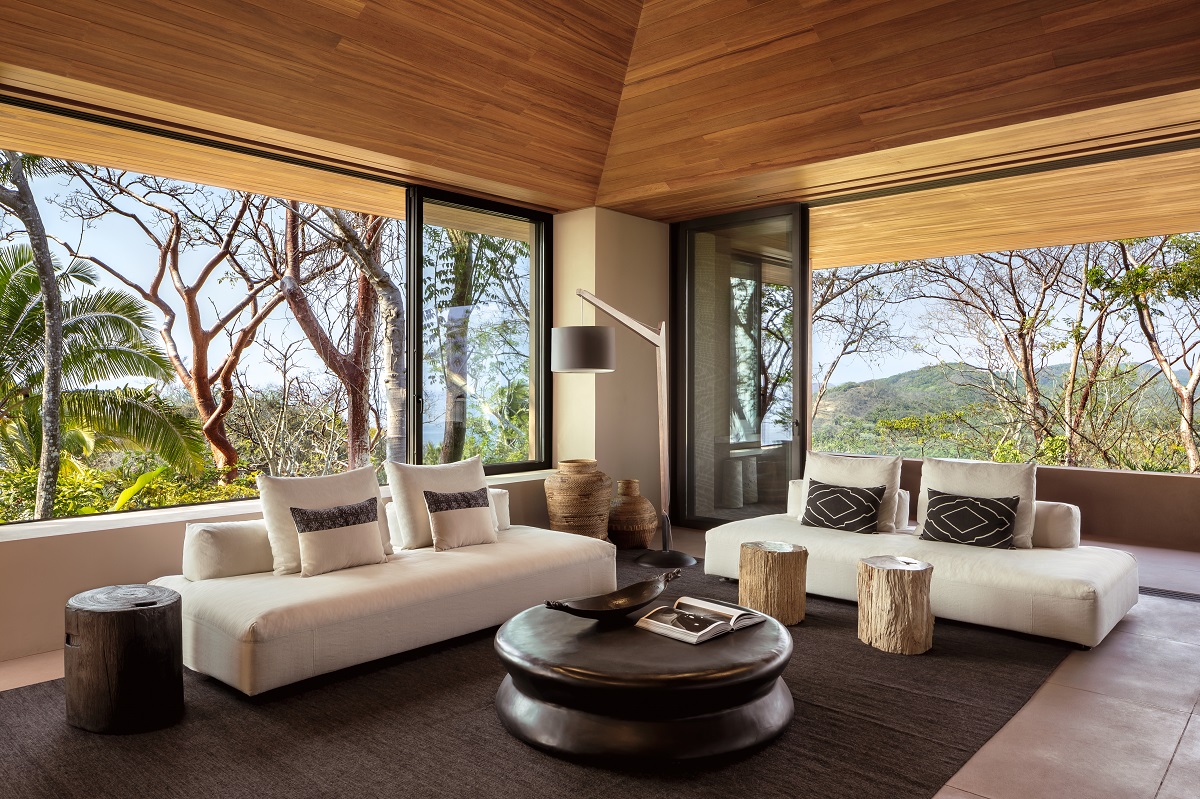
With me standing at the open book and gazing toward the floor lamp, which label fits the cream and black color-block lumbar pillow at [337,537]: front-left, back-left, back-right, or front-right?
front-left

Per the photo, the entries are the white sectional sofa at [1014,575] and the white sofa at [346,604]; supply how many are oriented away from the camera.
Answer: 0

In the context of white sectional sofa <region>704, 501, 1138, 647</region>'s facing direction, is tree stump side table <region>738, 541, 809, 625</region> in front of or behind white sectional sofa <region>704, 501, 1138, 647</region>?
in front

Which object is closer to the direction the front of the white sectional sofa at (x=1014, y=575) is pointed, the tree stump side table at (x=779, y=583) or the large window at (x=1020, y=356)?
the tree stump side table

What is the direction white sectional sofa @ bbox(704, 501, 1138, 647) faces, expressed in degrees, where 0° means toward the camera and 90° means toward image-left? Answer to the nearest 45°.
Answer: approximately 45°

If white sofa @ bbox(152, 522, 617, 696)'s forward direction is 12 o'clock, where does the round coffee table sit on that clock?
The round coffee table is roughly at 12 o'clock from the white sofa.

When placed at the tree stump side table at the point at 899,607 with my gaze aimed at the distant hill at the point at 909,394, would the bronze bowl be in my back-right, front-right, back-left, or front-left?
back-left

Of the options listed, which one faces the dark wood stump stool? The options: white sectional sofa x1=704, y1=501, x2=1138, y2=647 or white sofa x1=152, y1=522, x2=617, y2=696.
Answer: the white sectional sofa

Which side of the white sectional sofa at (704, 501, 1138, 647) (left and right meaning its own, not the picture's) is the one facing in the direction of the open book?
front

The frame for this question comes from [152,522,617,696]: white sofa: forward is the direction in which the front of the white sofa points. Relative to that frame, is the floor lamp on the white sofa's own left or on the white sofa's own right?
on the white sofa's own left

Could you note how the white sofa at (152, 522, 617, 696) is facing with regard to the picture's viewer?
facing the viewer and to the right of the viewer

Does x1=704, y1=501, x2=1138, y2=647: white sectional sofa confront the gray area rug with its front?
yes

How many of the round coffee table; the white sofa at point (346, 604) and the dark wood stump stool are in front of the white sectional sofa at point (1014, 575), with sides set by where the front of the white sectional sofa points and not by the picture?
3

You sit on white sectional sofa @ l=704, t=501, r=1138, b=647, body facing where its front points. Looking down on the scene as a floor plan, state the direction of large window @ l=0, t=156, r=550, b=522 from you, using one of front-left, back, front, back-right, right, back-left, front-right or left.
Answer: front-right

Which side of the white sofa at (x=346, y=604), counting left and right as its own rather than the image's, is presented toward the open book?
front

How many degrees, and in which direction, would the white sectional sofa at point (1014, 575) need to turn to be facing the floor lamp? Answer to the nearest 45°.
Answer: approximately 45° to its right

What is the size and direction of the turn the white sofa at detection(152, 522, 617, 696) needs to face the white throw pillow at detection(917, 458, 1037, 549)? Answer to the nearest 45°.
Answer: approximately 45° to its left
